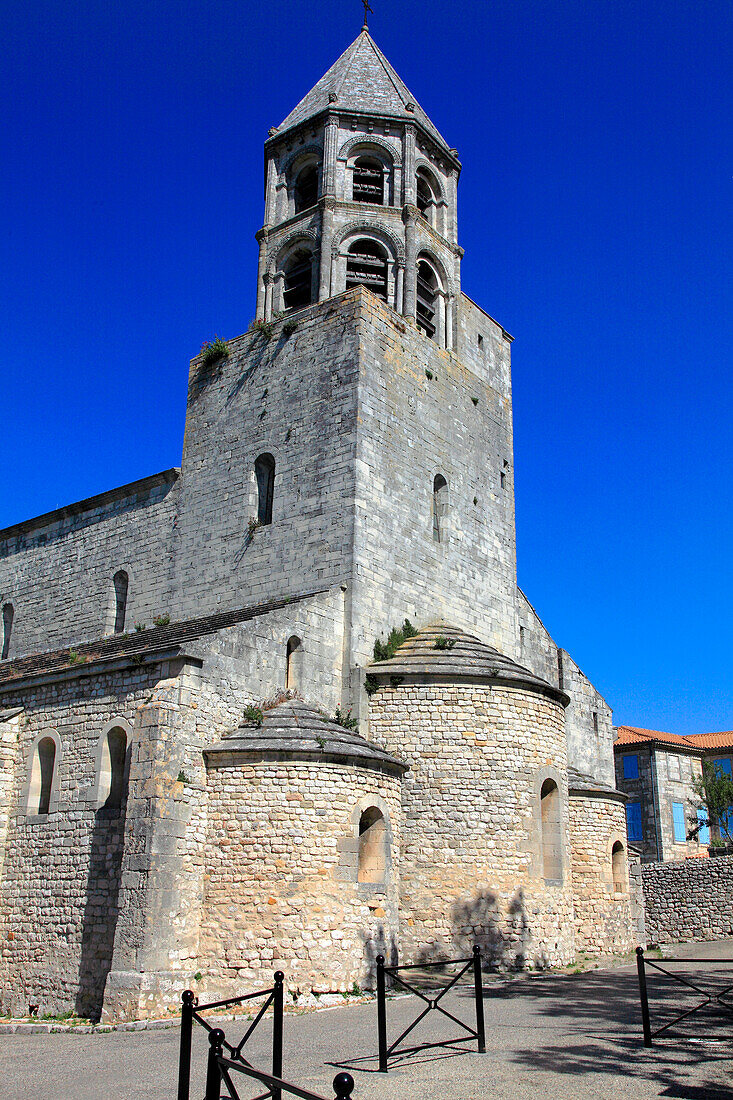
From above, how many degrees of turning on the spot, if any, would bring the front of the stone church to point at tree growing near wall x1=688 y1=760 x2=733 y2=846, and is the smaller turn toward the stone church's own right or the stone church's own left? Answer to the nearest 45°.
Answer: approximately 90° to the stone church's own right

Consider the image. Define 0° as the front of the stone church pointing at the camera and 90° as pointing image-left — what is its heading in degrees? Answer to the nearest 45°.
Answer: approximately 135°
